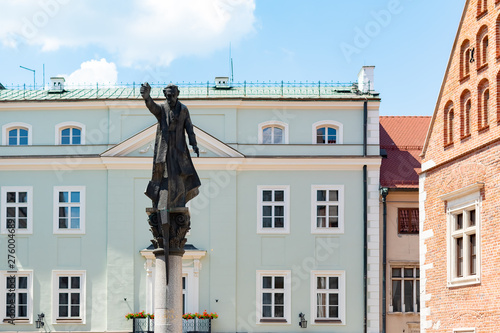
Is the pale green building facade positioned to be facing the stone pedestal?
yes

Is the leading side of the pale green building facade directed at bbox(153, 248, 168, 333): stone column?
yes

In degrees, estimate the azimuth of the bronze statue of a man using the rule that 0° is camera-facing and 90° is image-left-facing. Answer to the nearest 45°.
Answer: approximately 0°

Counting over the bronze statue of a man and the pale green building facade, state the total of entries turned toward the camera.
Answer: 2

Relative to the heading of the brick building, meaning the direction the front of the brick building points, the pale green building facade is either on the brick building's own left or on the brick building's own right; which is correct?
on the brick building's own right

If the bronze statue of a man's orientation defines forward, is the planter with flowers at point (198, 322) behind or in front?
behind
